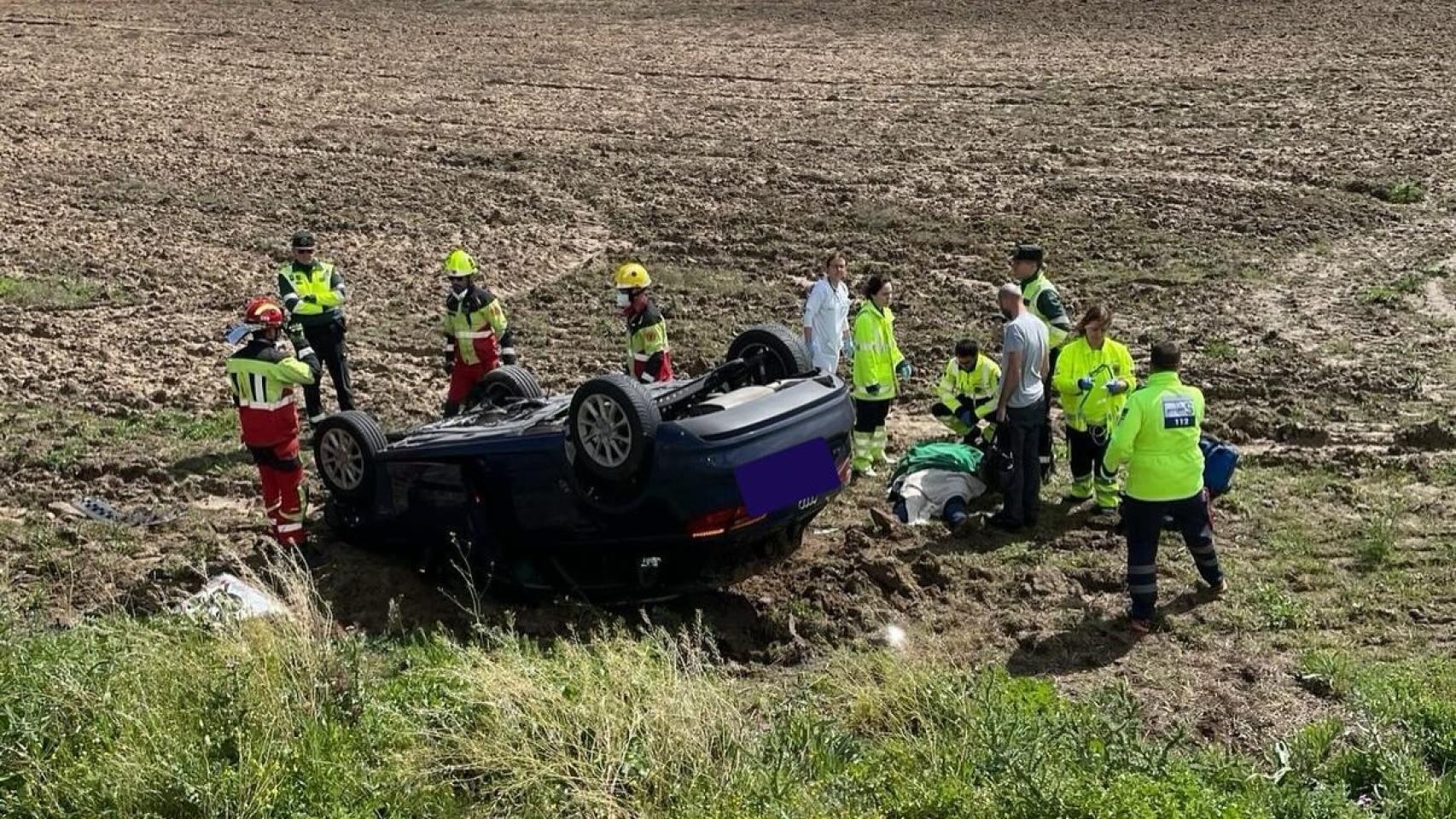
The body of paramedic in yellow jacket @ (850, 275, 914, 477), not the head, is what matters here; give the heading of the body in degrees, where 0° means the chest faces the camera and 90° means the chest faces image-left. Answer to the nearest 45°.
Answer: approximately 315°

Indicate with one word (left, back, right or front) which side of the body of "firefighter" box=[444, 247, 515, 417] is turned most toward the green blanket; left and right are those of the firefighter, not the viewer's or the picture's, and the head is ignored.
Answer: left

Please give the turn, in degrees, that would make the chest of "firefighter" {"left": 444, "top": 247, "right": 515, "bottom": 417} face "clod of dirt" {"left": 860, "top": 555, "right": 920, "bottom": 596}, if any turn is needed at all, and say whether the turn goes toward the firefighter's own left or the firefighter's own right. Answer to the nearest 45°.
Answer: approximately 90° to the firefighter's own left

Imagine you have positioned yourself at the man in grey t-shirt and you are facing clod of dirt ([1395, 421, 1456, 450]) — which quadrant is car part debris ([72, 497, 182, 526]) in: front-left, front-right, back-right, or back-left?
back-left

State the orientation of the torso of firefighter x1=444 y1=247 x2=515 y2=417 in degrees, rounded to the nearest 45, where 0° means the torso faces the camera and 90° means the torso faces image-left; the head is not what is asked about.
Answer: approximately 45°

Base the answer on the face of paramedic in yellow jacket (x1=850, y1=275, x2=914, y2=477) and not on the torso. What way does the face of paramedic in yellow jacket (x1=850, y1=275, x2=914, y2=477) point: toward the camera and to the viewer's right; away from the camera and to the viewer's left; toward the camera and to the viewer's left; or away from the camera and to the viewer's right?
toward the camera and to the viewer's right

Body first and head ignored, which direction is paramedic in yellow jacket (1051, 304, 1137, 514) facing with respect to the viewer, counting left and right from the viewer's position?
facing the viewer

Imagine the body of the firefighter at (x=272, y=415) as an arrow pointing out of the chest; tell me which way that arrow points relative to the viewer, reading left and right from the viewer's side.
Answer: facing away from the viewer and to the right of the viewer

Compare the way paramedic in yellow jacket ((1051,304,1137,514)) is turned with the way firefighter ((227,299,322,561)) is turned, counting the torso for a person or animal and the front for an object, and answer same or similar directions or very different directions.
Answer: very different directions

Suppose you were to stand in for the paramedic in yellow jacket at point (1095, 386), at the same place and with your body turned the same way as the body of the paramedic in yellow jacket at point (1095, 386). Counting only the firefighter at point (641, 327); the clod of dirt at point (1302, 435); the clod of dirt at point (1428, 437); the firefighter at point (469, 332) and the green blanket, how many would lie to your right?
3

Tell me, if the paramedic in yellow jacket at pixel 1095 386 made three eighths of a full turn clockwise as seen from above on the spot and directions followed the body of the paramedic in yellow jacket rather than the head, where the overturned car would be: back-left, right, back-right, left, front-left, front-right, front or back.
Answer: left

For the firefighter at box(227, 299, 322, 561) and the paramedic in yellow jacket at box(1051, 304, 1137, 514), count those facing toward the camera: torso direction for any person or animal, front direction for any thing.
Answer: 1
